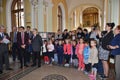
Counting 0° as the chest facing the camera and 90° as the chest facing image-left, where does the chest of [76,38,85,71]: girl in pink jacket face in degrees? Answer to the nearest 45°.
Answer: approximately 0°

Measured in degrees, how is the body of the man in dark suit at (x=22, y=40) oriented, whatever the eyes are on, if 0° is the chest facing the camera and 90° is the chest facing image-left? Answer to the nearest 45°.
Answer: approximately 0°

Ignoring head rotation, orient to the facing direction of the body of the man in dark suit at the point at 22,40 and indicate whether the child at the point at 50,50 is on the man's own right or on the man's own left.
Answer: on the man's own left

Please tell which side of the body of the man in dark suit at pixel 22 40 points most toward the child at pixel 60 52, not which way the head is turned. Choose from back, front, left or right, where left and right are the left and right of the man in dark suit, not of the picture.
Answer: left

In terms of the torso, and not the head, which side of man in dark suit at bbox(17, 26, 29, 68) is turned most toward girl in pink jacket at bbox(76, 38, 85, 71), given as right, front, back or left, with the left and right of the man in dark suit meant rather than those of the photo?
left

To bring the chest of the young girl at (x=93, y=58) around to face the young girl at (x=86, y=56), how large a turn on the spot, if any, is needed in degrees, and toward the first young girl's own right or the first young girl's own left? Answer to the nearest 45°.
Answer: approximately 90° to the first young girl's own right

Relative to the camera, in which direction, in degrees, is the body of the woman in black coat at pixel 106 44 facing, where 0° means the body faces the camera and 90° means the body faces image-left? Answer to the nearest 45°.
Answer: approximately 90°
